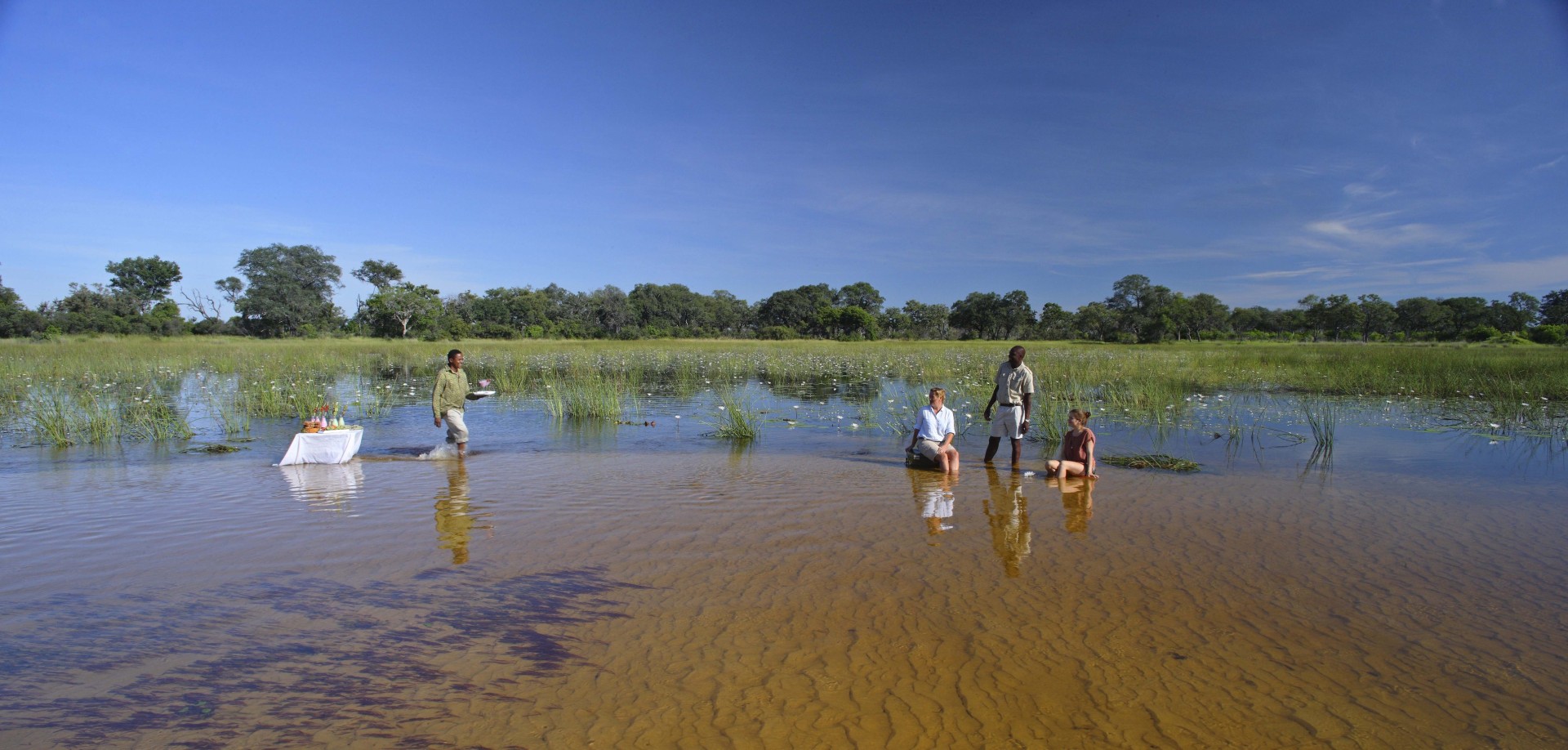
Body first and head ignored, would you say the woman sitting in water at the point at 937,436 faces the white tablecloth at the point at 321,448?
no

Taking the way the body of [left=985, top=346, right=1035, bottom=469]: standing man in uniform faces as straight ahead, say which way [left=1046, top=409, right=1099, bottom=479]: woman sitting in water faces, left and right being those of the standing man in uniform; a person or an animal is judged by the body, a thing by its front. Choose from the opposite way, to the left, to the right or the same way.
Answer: the same way

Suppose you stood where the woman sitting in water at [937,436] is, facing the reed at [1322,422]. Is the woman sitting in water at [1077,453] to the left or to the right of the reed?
right

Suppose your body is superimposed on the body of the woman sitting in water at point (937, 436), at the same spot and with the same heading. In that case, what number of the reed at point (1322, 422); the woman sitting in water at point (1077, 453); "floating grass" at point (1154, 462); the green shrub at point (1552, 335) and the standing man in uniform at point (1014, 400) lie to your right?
0

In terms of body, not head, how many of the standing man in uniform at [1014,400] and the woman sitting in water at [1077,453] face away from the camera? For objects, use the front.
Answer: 0

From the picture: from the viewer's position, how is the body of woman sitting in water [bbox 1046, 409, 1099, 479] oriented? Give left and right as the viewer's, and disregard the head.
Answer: facing the viewer and to the left of the viewer

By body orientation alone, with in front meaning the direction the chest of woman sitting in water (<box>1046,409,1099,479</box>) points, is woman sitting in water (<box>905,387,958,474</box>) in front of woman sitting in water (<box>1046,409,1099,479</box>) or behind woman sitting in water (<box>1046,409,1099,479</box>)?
in front

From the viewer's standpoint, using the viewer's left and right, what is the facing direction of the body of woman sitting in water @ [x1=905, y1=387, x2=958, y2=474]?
facing the viewer and to the right of the viewer

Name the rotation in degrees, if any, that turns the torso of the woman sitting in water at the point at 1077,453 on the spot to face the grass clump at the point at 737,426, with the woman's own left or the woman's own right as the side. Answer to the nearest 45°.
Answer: approximately 45° to the woman's own right

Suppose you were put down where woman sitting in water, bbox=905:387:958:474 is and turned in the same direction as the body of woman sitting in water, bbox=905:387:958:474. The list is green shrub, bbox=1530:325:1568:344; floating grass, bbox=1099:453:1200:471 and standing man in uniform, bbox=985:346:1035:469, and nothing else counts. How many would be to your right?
0

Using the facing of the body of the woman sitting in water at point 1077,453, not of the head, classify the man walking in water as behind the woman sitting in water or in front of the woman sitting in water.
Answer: in front

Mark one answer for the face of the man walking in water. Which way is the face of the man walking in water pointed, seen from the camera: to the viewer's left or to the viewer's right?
to the viewer's right

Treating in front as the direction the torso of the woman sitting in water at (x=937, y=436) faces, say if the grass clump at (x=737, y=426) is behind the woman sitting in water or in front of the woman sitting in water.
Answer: behind

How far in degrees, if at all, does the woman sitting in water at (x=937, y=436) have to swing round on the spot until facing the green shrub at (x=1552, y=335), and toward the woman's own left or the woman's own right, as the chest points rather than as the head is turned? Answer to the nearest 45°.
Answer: approximately 90° to the woman's own left

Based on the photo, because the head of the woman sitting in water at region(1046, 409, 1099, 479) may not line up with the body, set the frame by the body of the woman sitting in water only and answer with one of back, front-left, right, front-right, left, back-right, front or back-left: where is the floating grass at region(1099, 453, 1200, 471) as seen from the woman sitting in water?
back

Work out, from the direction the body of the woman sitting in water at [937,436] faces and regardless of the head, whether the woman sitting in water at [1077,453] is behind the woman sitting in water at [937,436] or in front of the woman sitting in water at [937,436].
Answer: in front

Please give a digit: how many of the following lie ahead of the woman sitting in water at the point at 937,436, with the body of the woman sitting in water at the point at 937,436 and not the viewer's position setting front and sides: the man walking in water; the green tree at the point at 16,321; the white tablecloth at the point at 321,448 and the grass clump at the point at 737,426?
0

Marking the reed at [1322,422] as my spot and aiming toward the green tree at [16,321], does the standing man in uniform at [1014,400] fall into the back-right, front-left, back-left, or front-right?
front-left

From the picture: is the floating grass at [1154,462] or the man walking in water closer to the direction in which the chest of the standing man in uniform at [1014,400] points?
the man walking in water
